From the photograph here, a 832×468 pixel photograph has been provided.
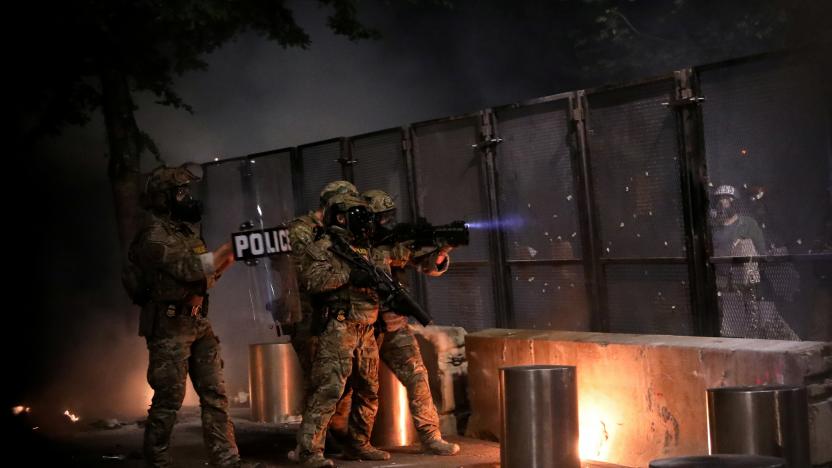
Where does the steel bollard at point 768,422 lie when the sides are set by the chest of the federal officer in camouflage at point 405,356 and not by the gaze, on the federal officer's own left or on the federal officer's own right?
on the federal officer's own right

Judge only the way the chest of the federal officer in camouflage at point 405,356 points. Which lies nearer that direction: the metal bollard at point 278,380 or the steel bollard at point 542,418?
the steel bollard

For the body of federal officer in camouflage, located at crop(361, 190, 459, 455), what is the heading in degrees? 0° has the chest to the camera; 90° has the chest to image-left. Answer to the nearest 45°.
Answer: approximately 270°

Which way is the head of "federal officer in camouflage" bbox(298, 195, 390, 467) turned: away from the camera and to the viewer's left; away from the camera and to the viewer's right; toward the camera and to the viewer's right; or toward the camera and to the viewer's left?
toward the camera and to the viewer's right

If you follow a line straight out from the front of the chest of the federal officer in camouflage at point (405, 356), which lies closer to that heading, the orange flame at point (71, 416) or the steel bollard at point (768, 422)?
the steel bollard

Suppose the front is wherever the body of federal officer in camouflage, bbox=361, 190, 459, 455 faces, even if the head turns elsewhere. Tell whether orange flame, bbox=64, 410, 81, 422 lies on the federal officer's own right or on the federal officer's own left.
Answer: on the federal officer's own left

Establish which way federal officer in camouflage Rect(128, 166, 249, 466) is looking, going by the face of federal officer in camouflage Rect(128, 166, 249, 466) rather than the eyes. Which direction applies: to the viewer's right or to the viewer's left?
to the viewer's right
